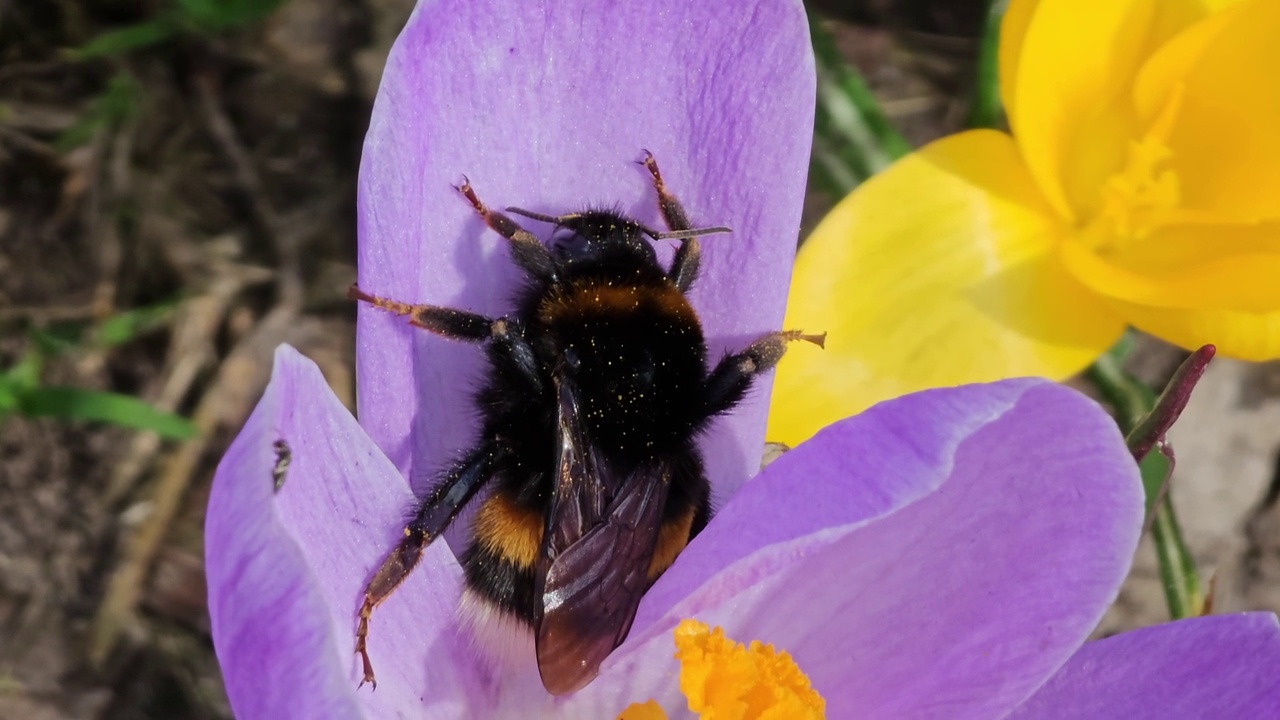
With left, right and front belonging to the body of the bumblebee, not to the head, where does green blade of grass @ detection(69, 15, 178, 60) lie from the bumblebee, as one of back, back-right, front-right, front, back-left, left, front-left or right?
front-left

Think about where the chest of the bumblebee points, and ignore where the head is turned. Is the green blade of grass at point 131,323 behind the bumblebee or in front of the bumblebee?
in front

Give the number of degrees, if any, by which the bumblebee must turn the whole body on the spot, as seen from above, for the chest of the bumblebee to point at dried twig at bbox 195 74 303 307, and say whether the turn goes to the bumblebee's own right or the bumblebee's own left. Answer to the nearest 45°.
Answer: approximately 45° to the bumblebee's own left

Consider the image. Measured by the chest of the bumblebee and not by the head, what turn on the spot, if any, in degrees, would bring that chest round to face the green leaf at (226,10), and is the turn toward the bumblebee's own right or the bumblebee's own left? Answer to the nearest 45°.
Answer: approximately 45° to the bumblebee's own left

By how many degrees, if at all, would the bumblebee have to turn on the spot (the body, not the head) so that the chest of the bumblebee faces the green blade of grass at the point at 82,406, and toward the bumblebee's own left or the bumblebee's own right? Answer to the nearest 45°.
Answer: approximately 45° to the bumblebee's own left

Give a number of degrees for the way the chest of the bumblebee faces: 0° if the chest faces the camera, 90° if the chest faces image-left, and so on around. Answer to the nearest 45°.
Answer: approximately 180°

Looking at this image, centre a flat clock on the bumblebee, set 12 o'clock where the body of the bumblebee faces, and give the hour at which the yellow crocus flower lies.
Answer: The yellow crocus flower is roughly at 2 o'clock from the bumblebee.
